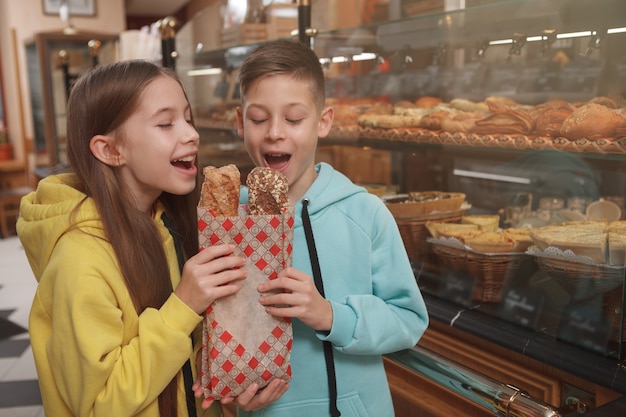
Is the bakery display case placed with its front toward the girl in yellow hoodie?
yes

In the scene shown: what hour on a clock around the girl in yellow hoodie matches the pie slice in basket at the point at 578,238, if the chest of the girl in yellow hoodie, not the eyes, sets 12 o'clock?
The pie slice in basket is roughly at 12 o'clock from the girl in yellow hoodie.

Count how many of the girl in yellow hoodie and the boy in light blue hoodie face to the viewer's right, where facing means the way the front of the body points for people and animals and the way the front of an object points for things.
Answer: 1

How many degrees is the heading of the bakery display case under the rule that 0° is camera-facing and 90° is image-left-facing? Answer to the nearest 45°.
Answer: approximately 45°

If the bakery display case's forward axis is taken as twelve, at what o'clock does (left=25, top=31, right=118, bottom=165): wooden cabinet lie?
The wooden cabinet is roughly at 3 o'clock from the bakery display case.

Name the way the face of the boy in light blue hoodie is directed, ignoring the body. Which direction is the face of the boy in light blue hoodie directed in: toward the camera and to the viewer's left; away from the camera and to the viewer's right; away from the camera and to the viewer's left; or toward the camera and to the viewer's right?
toward the camera and to the viewer's left

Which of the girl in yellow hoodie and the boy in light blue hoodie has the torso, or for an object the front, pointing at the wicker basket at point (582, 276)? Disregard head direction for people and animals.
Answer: the girl in yellow hoodie

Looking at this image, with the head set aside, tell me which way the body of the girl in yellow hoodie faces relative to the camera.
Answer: to the viewer's right

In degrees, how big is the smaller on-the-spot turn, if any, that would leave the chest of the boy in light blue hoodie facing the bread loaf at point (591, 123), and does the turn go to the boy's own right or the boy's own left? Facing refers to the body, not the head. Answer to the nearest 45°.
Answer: approximately 180°

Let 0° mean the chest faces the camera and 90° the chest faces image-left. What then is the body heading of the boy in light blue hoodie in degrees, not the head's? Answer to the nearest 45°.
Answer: approximately 45°

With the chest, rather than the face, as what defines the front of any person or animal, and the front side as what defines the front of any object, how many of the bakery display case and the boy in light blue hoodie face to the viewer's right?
0

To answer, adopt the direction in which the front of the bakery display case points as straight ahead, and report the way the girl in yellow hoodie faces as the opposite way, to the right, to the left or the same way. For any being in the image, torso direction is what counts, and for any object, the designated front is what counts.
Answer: the opposite way

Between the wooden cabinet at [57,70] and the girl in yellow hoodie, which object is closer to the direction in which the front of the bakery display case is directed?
the girl in yellow hoodie

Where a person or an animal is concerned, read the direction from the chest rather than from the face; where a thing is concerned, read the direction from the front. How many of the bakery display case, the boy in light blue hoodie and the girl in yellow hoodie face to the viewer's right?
1

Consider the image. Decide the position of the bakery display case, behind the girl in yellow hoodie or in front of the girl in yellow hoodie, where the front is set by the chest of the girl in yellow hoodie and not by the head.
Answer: in front

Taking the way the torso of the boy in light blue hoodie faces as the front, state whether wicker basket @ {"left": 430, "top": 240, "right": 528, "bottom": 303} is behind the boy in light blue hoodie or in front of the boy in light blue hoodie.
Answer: behind
